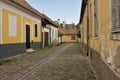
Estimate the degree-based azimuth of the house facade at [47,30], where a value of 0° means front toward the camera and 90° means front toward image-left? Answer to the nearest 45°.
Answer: approximately 315°

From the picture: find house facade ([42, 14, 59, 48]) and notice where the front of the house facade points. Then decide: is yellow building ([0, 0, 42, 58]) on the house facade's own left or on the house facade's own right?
on the house facade's own right

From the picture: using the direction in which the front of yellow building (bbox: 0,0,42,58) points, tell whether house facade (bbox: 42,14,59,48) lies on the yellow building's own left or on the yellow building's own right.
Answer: on the yellow building's own left
